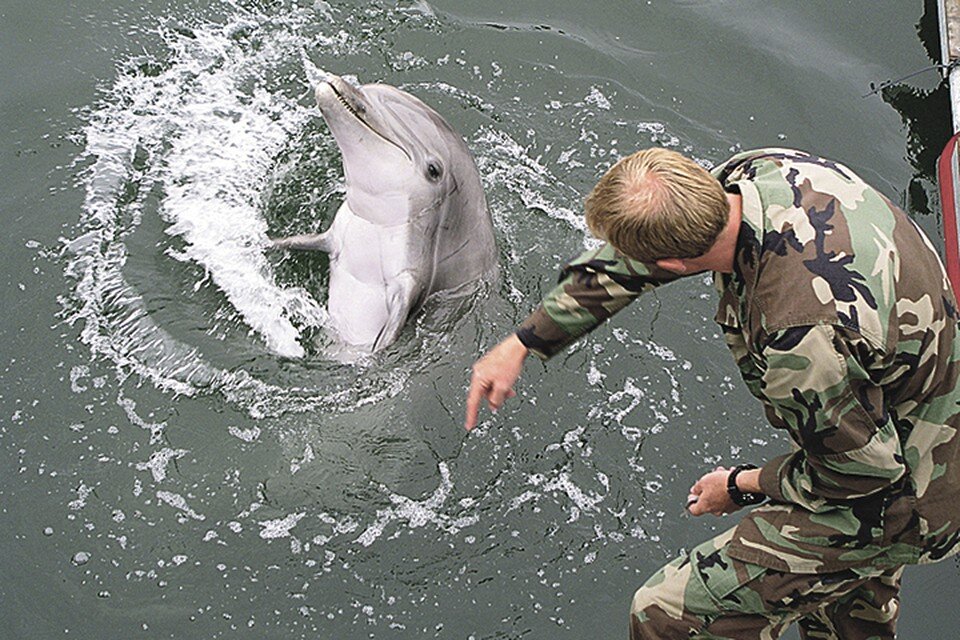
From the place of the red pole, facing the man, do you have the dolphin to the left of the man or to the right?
right

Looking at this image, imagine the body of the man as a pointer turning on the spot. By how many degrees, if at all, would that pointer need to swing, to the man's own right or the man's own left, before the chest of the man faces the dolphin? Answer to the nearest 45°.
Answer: approximately 45° to the man's own right

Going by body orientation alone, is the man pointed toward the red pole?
no

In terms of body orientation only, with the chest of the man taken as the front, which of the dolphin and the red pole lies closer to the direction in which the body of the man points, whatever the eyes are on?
the dolphin

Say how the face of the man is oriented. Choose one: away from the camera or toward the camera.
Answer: away from the camera

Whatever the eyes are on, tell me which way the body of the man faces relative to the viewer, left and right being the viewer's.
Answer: facing to the left of the viewer
